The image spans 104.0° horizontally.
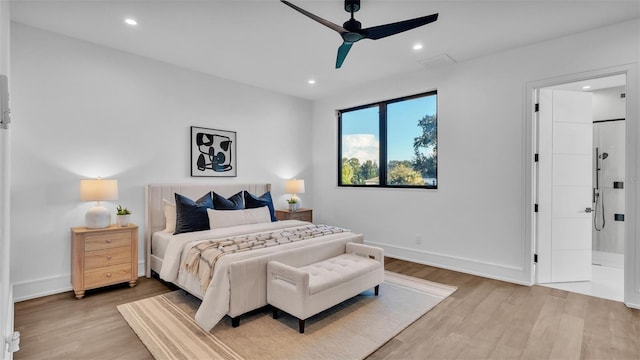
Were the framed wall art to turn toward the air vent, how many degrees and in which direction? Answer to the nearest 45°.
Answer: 0° — it already faces it

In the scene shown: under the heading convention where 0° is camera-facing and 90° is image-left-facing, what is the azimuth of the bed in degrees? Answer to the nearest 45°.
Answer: approximately 315°

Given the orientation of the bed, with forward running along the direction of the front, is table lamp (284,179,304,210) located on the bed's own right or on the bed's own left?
on the bed's own left

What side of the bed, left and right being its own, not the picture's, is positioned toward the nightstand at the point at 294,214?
left

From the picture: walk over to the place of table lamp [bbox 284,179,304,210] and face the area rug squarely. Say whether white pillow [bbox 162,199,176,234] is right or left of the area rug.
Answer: right

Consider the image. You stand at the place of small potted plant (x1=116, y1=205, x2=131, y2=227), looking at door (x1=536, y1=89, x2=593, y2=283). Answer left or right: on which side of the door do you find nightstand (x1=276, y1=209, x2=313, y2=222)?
left
